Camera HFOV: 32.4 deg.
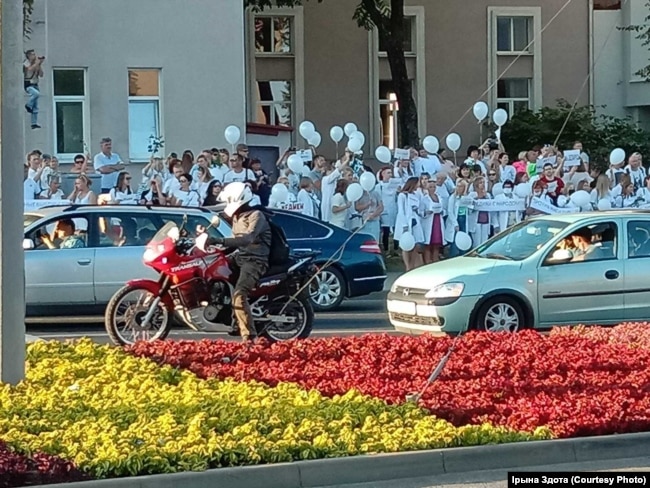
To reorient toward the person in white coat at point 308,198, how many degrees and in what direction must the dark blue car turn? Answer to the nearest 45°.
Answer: approximately 90° to its right

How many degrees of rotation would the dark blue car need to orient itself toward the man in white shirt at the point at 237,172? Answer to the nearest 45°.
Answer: approximately 45° to its right

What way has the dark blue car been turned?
to the viewer's left

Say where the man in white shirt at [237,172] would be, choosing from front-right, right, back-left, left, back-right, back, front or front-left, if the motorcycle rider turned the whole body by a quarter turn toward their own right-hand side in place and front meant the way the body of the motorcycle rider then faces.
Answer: front

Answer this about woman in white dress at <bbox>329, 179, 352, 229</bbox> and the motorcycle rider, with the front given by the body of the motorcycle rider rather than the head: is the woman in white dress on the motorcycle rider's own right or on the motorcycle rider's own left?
on the motorcycle rider's own right

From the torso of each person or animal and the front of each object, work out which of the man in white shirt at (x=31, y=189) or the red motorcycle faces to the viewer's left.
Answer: the red motorcycle

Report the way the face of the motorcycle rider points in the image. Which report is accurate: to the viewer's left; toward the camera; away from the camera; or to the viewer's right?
to the viewer's left

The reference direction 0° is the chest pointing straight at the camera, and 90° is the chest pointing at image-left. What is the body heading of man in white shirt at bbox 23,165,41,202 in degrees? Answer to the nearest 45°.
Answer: approximately 0°

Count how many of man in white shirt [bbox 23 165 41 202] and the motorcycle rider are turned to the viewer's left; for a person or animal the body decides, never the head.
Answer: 1

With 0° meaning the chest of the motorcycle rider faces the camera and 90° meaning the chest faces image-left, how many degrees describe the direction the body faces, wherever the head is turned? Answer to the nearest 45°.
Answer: approximately 90°

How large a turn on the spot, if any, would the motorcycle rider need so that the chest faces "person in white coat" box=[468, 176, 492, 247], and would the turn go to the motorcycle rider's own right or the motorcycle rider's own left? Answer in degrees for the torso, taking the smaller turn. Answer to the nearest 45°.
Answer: approximately 135° to the motorcycle rider's own right

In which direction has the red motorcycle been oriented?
to the viewer's left
